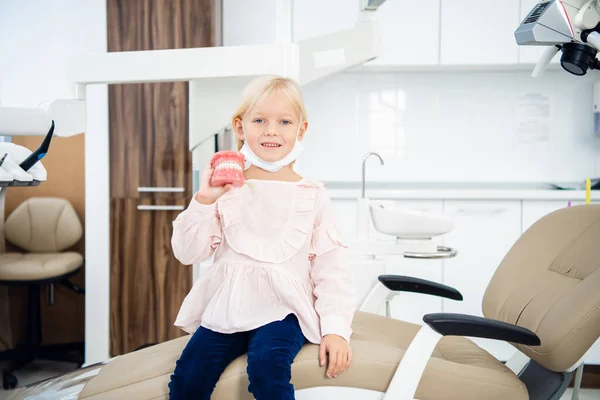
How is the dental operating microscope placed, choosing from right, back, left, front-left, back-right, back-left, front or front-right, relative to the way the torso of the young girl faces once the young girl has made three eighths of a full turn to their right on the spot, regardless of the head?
back-right

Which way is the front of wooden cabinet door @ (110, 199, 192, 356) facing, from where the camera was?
facing the viewer

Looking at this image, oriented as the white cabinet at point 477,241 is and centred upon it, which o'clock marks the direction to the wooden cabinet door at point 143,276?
The wooden cabinet door is roughly at 2 o'clock from the white cabinet.

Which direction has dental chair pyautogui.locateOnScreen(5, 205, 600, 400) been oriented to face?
to the viewer's left

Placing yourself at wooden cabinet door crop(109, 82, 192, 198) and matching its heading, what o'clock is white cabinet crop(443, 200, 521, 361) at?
The white cabinet is roughly at 9 o'clock from the wooden cabinet door.

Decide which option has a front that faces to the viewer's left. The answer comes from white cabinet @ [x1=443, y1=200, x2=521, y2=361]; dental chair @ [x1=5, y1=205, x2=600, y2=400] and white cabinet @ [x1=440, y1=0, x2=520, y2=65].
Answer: the dental chair

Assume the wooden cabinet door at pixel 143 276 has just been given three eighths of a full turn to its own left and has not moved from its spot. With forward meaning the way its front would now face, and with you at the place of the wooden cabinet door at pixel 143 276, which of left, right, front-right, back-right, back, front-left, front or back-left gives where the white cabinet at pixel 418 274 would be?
front-right

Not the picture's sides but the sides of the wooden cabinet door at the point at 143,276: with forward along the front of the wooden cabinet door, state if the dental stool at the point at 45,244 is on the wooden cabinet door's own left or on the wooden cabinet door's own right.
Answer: on the wooden cabinet door's own right

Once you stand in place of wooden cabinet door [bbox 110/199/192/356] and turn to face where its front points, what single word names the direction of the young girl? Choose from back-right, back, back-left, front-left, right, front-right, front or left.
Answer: front

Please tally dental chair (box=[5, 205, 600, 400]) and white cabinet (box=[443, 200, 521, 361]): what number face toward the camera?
1
